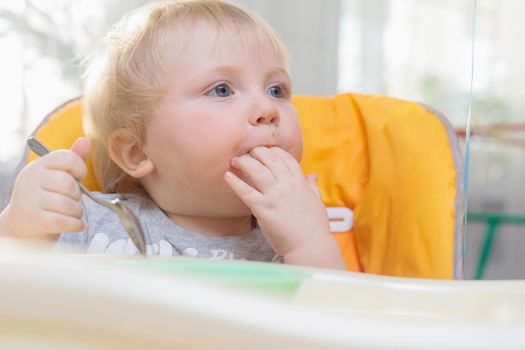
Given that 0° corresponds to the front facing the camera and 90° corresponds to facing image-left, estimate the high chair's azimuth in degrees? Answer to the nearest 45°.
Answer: approximately 0°

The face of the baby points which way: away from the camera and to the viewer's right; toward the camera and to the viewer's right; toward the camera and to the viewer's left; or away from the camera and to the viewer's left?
toward the camera and to the viewer's right
